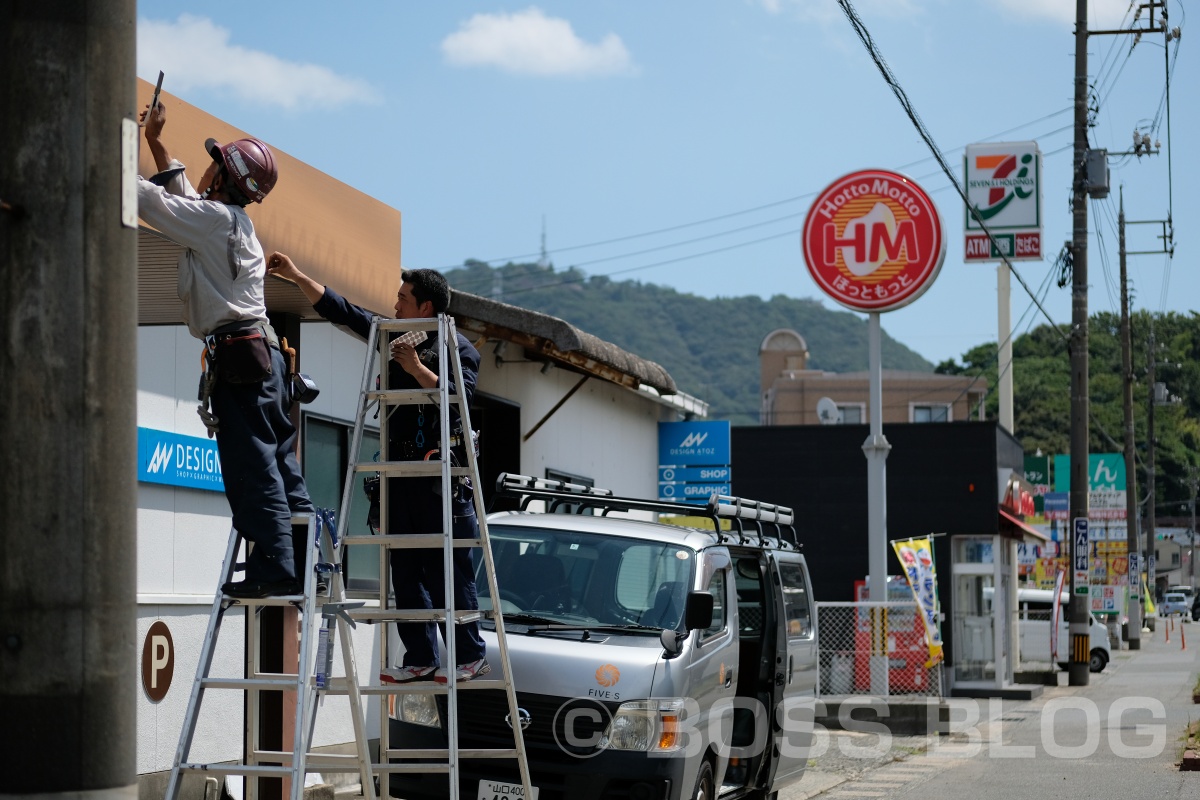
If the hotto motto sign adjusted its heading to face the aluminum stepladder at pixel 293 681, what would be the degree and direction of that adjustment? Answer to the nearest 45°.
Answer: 0° — it already faces it

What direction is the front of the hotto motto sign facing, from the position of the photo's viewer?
facing the viewer

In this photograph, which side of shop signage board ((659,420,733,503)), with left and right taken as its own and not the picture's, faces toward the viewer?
front

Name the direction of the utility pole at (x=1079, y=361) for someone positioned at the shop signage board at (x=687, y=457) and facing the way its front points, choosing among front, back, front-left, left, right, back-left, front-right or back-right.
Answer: back-left

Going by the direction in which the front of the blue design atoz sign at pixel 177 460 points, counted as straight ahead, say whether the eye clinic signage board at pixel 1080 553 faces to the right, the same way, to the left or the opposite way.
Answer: to the right

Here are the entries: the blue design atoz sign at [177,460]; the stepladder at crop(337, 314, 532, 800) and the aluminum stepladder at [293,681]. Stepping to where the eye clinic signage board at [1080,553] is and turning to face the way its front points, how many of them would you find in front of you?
3

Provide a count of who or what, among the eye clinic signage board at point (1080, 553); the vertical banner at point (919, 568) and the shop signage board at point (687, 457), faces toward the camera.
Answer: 3

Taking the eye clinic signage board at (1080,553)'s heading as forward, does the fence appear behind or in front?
in front

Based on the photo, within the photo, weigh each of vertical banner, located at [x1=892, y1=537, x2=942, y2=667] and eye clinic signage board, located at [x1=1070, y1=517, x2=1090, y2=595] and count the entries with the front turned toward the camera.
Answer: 2

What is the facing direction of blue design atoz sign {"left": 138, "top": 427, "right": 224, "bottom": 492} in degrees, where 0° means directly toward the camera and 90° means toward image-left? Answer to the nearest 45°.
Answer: approximately 315°

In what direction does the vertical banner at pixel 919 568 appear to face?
toward the camera

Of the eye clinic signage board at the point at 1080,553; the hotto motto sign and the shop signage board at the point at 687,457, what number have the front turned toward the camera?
3

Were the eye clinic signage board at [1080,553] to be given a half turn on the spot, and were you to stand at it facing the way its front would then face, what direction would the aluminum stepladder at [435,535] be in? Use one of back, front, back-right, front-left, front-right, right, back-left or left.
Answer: back

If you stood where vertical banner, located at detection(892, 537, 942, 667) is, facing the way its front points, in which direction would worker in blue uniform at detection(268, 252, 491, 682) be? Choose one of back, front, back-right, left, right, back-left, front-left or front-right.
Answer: front

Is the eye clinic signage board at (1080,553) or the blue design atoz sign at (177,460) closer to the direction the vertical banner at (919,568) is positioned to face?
the blue design atoz sign

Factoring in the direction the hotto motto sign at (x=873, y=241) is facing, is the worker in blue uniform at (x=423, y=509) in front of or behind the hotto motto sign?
in front
